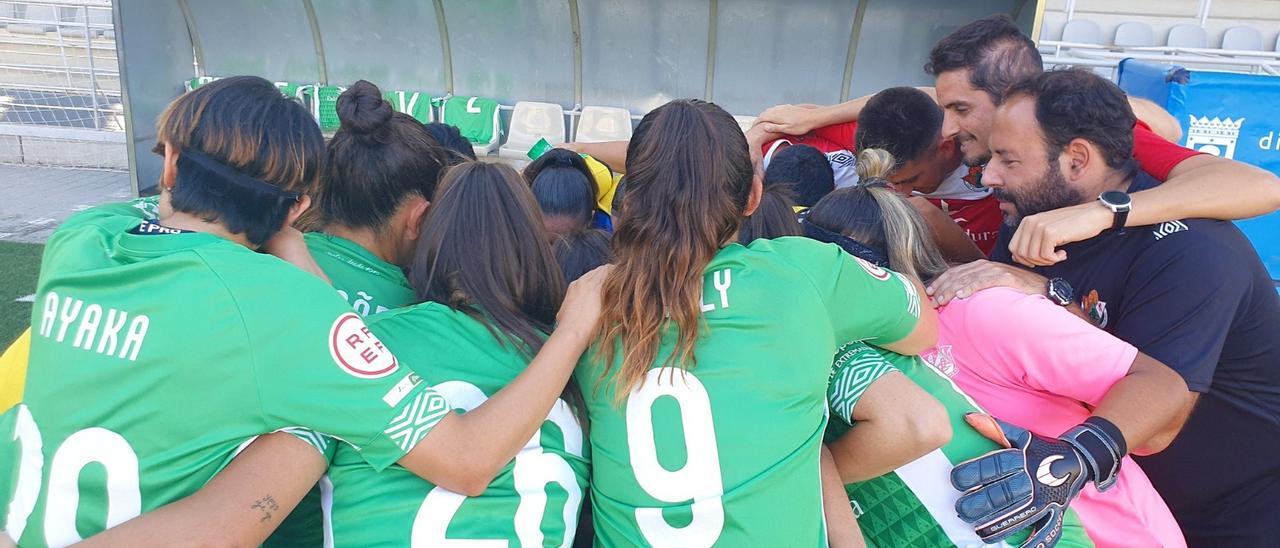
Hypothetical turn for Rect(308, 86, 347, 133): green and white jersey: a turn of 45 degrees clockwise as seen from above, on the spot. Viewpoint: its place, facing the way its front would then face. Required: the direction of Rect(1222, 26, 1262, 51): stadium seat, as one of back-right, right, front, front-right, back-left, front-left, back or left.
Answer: back-left

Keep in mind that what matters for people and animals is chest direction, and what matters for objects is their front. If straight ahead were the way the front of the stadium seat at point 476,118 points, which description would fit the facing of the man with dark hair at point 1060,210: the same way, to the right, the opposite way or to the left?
to the right

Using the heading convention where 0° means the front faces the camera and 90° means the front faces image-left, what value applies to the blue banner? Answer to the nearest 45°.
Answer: approximately 0°

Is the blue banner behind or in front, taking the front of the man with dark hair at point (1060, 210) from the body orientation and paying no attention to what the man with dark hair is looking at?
behind

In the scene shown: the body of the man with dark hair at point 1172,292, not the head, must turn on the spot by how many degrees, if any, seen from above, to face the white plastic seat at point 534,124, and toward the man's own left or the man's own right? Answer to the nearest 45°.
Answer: approximately 45° to the man's own right

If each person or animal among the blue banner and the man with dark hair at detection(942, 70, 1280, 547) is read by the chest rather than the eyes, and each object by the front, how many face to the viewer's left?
1

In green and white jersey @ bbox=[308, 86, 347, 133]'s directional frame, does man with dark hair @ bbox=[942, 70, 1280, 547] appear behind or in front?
in front

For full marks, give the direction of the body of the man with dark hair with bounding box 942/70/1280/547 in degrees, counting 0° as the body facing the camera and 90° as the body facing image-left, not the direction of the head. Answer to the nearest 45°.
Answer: approximately 90°

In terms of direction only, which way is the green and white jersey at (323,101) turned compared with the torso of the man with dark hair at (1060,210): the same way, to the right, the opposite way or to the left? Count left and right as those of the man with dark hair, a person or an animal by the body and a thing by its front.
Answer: to the left

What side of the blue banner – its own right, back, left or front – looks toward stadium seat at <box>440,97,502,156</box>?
right

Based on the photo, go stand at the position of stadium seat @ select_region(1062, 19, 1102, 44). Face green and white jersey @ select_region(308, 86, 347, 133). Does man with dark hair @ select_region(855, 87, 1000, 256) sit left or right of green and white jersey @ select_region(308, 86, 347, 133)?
left

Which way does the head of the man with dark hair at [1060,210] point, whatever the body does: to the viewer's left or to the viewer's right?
to the viewer's left
